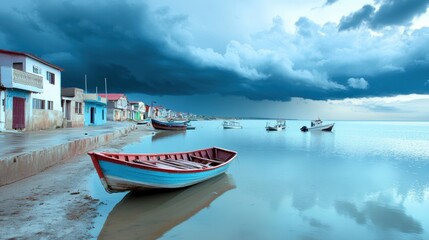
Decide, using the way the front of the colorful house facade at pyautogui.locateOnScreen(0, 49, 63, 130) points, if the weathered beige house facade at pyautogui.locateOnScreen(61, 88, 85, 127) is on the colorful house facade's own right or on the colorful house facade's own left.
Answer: on the colorful house facade's own left

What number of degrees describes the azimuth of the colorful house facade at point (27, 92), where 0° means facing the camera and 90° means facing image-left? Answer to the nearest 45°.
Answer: approximately 315°

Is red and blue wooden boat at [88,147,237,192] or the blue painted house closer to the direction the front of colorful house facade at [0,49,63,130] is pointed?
the red and blue wooden boat

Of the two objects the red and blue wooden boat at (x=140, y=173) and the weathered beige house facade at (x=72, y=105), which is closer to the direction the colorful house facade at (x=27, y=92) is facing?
the red and blue wooden boat

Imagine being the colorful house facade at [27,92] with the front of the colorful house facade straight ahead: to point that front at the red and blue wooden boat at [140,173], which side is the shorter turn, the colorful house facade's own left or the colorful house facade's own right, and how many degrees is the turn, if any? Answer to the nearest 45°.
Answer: approximately 45° to the colorful house facade's own right

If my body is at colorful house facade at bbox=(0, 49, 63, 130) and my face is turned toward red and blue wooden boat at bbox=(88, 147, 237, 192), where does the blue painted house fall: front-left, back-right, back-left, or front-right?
back-left

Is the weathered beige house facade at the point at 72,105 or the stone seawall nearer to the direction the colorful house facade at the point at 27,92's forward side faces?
the stone seawall
